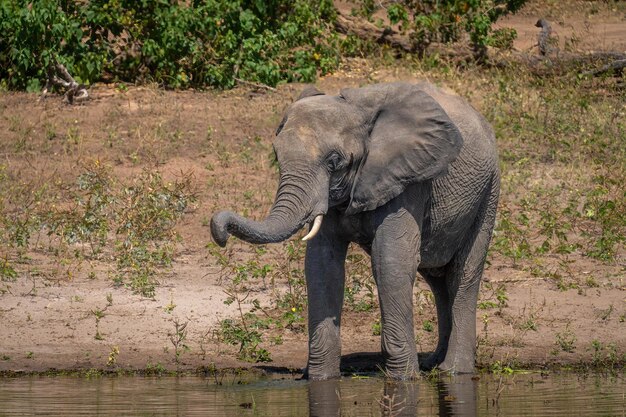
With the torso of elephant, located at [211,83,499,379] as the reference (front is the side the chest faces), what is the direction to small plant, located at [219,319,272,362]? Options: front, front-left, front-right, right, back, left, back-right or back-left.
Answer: right

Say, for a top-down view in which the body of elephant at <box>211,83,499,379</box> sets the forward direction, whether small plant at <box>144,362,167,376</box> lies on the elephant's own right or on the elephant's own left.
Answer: on the elephant's own right

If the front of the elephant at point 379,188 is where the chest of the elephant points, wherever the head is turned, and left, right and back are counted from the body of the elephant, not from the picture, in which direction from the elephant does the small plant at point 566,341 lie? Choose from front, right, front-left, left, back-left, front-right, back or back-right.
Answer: back

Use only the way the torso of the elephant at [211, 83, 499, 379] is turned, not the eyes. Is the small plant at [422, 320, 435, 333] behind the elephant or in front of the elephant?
behind

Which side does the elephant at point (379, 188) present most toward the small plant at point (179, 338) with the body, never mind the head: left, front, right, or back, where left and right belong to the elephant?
right

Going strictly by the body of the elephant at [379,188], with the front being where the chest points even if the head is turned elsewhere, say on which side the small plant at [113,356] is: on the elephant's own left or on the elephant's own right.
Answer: on the elephant's own right

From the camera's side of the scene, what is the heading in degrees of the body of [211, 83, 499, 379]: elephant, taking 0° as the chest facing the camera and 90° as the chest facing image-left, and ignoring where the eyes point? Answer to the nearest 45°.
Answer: approximately 45°

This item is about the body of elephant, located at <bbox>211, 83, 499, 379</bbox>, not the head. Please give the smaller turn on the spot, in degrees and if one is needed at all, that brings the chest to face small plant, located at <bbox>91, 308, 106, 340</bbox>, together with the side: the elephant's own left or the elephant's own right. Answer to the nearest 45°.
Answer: approximately 90° to the elephant's own right

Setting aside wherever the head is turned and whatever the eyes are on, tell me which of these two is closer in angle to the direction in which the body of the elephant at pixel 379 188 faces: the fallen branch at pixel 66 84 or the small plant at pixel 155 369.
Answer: the small plant

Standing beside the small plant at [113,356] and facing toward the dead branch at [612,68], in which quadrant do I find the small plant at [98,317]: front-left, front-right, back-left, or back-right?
front-left

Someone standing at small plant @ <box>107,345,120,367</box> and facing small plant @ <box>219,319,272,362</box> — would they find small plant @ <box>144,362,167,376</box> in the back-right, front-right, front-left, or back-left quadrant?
front-right

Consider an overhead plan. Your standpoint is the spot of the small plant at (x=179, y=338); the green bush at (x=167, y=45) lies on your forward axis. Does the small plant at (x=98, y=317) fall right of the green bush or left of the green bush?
left

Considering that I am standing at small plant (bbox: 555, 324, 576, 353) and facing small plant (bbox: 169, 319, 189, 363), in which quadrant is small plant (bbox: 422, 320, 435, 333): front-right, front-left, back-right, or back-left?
front-right
